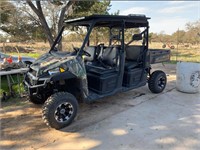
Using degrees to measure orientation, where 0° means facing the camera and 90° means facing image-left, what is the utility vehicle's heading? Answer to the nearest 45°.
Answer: approximately 45°

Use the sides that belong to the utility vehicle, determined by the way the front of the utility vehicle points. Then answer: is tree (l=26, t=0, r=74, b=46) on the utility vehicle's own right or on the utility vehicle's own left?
on the utility vehicle's own right
